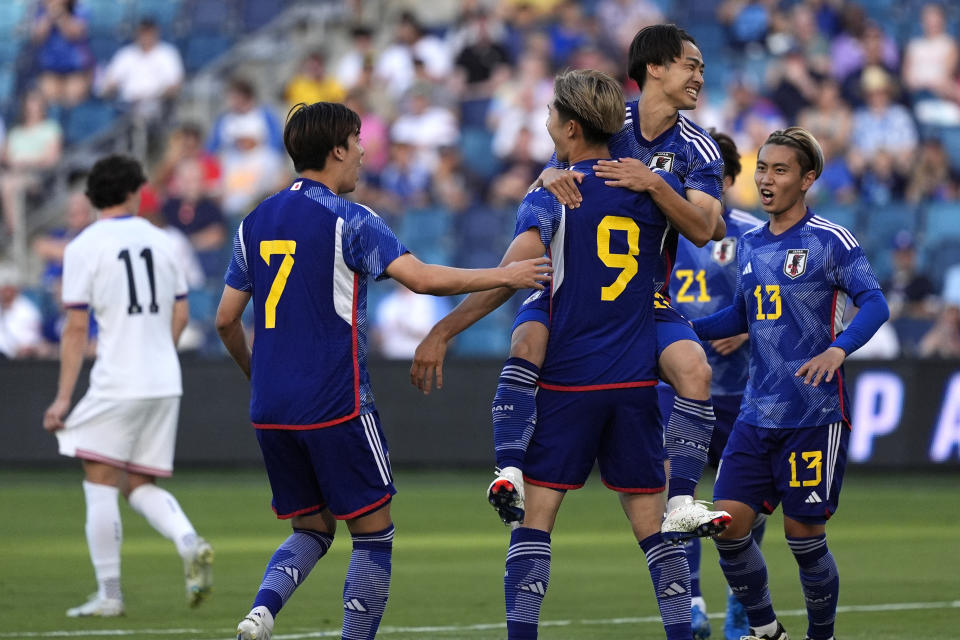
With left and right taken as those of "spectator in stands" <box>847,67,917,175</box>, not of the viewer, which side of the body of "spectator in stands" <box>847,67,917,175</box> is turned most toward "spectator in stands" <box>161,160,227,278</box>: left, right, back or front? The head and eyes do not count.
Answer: right

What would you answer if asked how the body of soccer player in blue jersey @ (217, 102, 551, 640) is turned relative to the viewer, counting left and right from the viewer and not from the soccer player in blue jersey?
facing away from the viewer and to the right of the viewer

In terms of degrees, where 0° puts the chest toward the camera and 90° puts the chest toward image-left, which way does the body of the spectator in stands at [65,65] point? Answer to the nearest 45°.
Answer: approximately 0°

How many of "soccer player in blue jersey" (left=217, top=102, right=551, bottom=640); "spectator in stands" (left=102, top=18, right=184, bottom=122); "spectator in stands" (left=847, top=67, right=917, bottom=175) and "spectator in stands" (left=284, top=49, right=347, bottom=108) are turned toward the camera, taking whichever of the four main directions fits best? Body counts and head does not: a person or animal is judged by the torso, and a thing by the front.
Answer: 3

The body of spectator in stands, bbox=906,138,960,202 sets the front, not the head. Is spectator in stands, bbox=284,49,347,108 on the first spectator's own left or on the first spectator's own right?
on the first spectator's own right

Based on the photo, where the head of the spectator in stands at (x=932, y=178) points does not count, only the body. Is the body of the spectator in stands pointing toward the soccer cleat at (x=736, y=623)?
yes

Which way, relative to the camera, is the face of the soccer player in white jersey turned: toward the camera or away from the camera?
away from the camera

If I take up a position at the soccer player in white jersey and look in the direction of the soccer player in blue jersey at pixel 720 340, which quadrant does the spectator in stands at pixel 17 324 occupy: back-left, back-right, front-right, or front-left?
back-left

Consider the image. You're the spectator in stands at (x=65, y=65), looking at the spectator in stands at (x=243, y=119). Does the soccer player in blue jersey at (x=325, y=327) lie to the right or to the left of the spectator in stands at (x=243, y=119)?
right

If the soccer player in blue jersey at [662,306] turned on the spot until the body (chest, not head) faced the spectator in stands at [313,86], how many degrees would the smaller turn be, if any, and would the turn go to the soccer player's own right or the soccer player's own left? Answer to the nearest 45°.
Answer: approximately 180°
